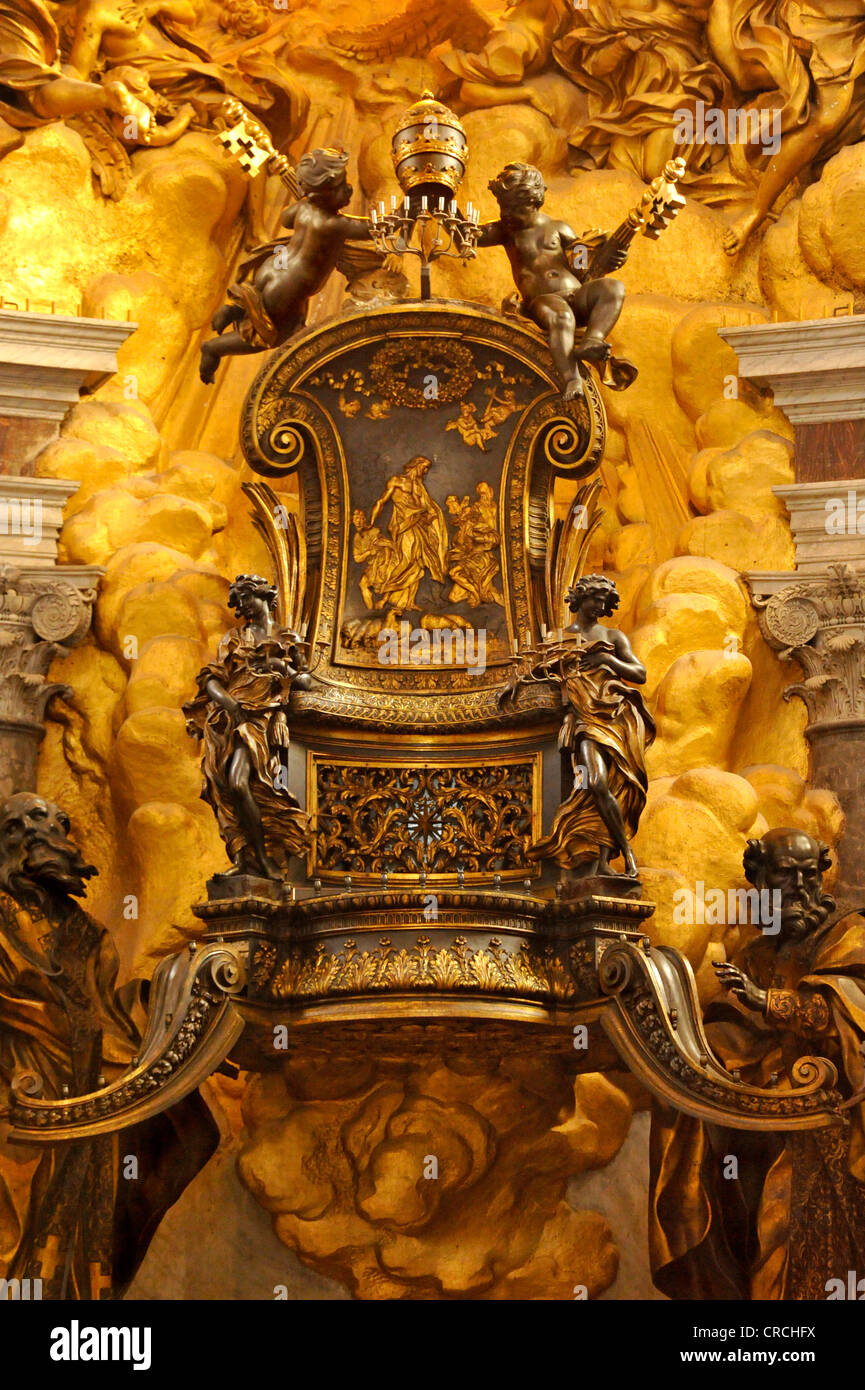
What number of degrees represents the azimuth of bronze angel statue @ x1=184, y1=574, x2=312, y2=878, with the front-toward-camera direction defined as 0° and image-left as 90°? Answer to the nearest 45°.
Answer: approximately 0°

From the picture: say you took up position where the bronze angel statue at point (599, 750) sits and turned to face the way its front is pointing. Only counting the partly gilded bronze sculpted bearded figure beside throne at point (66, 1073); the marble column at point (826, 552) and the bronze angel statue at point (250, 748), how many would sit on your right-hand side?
2

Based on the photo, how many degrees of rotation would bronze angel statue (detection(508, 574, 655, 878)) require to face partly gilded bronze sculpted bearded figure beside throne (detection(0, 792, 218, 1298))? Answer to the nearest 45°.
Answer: approximately 90° to its right
